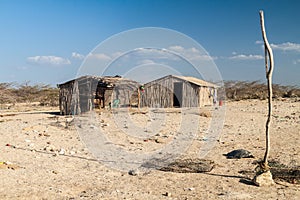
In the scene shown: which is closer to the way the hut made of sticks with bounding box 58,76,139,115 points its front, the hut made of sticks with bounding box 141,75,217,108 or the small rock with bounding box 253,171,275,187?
the small rock

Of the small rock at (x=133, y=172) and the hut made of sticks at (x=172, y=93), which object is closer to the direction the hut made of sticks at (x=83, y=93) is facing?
the small rock

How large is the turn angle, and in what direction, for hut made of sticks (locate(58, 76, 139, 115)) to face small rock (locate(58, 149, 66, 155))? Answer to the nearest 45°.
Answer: approximately 45° to its right

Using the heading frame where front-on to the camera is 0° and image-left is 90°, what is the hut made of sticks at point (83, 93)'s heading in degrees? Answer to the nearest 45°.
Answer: approximately 315°

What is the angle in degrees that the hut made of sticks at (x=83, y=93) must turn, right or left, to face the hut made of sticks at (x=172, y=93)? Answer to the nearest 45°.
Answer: approximately 90° to its left

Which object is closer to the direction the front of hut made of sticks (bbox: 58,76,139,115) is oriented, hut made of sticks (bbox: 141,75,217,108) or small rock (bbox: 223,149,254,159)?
the small rock

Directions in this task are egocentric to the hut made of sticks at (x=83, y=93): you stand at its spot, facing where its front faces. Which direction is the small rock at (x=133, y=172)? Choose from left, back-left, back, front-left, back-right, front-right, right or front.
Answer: front-right
